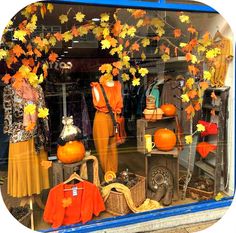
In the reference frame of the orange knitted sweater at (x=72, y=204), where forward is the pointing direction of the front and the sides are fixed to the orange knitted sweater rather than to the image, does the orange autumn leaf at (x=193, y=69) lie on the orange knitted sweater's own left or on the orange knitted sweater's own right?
on the orange knitted sweater's own left

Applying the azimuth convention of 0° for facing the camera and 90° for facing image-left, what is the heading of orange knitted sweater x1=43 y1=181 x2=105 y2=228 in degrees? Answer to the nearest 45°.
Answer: approximately 0°

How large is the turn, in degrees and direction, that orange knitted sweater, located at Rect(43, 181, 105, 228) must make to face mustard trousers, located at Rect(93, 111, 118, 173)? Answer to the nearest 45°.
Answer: approximately 135° to its left
